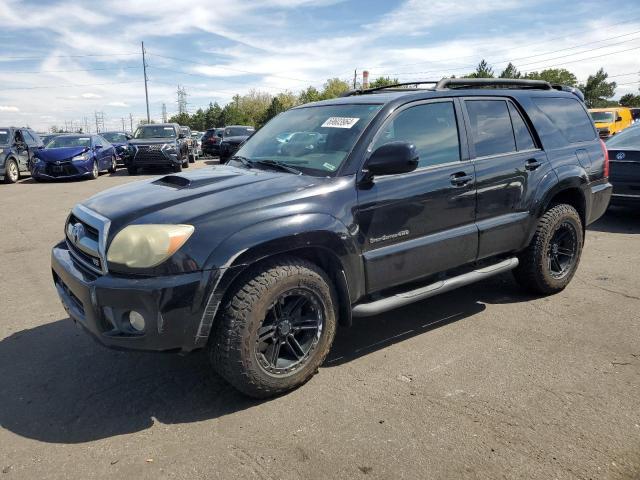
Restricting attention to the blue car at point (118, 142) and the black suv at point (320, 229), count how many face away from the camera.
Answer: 0

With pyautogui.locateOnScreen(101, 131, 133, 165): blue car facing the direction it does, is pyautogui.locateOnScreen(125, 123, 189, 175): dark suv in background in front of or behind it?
in front

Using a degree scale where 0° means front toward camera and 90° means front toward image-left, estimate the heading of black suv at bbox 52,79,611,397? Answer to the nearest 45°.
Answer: approximately 45°

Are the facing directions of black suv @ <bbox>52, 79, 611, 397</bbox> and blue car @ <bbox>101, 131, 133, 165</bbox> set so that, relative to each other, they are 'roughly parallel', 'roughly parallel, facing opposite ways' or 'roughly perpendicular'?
roughly perpendicular

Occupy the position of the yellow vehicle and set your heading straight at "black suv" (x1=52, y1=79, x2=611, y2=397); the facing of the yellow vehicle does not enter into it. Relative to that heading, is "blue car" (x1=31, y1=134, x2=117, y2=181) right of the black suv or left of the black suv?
right

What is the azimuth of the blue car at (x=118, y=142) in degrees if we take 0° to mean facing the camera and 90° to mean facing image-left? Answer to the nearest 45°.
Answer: approximately 0°

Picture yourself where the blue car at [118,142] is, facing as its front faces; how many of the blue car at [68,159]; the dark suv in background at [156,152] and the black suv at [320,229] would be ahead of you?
3

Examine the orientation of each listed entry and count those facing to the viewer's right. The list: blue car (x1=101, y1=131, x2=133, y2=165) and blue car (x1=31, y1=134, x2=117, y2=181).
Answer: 0

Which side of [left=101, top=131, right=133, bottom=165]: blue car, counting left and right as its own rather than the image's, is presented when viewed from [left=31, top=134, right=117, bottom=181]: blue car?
front

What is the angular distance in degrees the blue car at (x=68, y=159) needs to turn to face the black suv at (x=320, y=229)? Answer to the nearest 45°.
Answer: approximately 45° to its left

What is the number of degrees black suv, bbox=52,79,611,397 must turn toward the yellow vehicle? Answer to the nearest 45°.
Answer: approximately 180°
